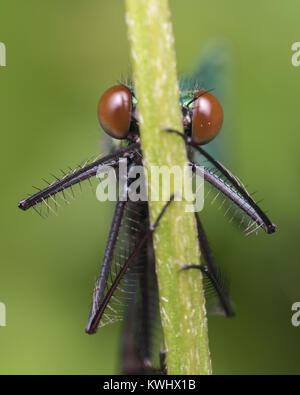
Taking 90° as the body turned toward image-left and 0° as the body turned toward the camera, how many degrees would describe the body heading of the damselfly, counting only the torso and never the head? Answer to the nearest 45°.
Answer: approximately 0°
